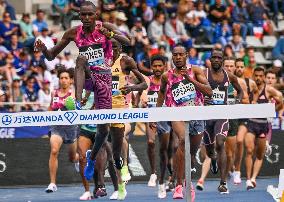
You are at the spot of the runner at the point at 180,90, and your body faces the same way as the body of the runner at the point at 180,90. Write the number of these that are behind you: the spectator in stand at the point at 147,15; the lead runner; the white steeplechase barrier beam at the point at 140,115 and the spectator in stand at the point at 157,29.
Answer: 2

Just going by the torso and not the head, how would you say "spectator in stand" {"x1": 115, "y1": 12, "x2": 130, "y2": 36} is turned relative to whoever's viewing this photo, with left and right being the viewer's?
facing the viewer

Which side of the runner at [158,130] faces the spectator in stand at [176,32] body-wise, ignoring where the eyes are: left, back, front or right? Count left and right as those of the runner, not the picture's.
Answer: back

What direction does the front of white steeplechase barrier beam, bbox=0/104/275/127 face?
toward the camera

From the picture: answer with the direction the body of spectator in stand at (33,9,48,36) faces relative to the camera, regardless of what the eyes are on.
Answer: toward the camera

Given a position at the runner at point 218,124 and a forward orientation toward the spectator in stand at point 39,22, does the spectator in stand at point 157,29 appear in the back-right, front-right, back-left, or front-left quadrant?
front-right

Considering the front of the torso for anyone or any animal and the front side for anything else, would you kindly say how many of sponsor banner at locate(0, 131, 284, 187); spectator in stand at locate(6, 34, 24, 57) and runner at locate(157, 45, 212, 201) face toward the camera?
3

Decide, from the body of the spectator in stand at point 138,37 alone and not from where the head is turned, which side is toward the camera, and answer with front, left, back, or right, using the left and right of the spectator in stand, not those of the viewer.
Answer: front

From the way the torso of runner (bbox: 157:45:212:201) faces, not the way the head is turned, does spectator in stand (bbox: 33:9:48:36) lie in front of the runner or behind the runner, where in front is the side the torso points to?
behind
